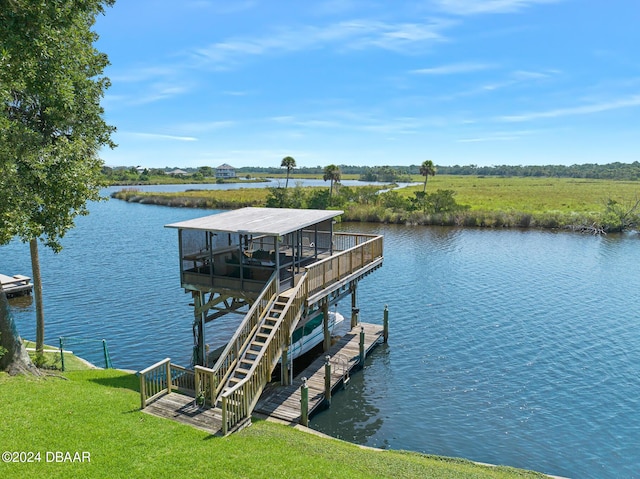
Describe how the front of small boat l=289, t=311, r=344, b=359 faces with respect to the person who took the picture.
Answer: facing away from the viewer and to the right of the viewer

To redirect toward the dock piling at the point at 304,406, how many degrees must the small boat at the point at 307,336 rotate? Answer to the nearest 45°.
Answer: approximately 135° to its right

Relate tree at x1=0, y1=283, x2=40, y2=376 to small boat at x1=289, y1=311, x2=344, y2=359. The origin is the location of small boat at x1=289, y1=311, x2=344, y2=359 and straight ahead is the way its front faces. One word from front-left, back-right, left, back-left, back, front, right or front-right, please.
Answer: back

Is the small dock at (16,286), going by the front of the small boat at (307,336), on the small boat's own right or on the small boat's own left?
on the small boat's own left
